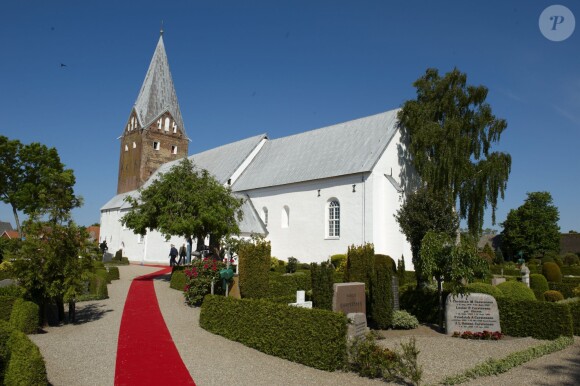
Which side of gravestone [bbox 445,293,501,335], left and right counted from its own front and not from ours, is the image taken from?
front

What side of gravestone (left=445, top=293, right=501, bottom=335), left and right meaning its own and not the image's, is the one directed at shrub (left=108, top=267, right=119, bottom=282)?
right

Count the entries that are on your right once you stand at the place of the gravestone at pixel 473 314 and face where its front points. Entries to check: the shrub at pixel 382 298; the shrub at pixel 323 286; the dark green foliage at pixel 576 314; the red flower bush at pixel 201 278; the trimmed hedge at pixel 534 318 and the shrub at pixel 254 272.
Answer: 4

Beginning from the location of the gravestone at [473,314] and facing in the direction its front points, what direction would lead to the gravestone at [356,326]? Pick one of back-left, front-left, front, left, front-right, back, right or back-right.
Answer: front-right

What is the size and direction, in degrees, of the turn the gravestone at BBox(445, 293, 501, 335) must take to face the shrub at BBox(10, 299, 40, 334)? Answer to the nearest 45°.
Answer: approximately 45° to its right

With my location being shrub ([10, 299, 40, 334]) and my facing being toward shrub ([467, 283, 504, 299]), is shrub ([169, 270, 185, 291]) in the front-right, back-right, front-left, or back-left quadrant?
front-left

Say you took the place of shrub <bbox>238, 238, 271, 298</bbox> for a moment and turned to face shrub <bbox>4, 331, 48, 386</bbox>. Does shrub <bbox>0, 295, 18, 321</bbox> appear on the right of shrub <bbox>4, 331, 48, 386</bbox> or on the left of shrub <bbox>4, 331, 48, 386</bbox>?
right

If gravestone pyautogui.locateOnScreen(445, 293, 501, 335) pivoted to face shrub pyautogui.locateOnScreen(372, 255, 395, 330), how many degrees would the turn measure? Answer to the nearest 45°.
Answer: approximately 90° to its right

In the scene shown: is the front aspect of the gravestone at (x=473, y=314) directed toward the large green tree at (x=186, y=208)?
no

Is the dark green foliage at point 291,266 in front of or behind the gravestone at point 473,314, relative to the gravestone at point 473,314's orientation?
behind

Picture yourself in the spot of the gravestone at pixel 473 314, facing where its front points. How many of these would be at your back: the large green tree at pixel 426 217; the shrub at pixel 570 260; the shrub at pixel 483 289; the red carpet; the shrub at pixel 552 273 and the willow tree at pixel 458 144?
5

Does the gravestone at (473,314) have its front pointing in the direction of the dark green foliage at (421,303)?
no

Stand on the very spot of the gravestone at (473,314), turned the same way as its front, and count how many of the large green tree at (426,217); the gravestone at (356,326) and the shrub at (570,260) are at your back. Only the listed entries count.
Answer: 2

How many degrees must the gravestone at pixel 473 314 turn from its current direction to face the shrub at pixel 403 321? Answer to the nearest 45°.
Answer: approximately 90° to its right

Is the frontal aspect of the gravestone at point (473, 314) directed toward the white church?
no

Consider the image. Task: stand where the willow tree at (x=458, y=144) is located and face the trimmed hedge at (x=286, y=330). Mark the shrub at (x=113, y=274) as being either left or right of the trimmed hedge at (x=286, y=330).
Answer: right

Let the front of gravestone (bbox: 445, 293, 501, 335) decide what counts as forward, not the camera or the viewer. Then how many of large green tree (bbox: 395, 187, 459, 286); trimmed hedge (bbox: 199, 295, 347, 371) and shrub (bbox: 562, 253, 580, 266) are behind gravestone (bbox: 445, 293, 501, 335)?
2

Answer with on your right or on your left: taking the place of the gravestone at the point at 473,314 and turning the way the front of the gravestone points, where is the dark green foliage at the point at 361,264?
on your right

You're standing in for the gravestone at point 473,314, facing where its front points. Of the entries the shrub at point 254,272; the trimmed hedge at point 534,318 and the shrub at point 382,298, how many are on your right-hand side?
2

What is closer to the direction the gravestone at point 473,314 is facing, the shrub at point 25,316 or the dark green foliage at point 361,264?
the shrub

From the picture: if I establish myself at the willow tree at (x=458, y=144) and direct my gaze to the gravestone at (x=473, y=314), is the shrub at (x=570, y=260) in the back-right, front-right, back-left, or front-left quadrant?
back-left

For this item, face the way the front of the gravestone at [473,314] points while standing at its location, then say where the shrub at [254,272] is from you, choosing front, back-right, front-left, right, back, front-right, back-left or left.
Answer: right
